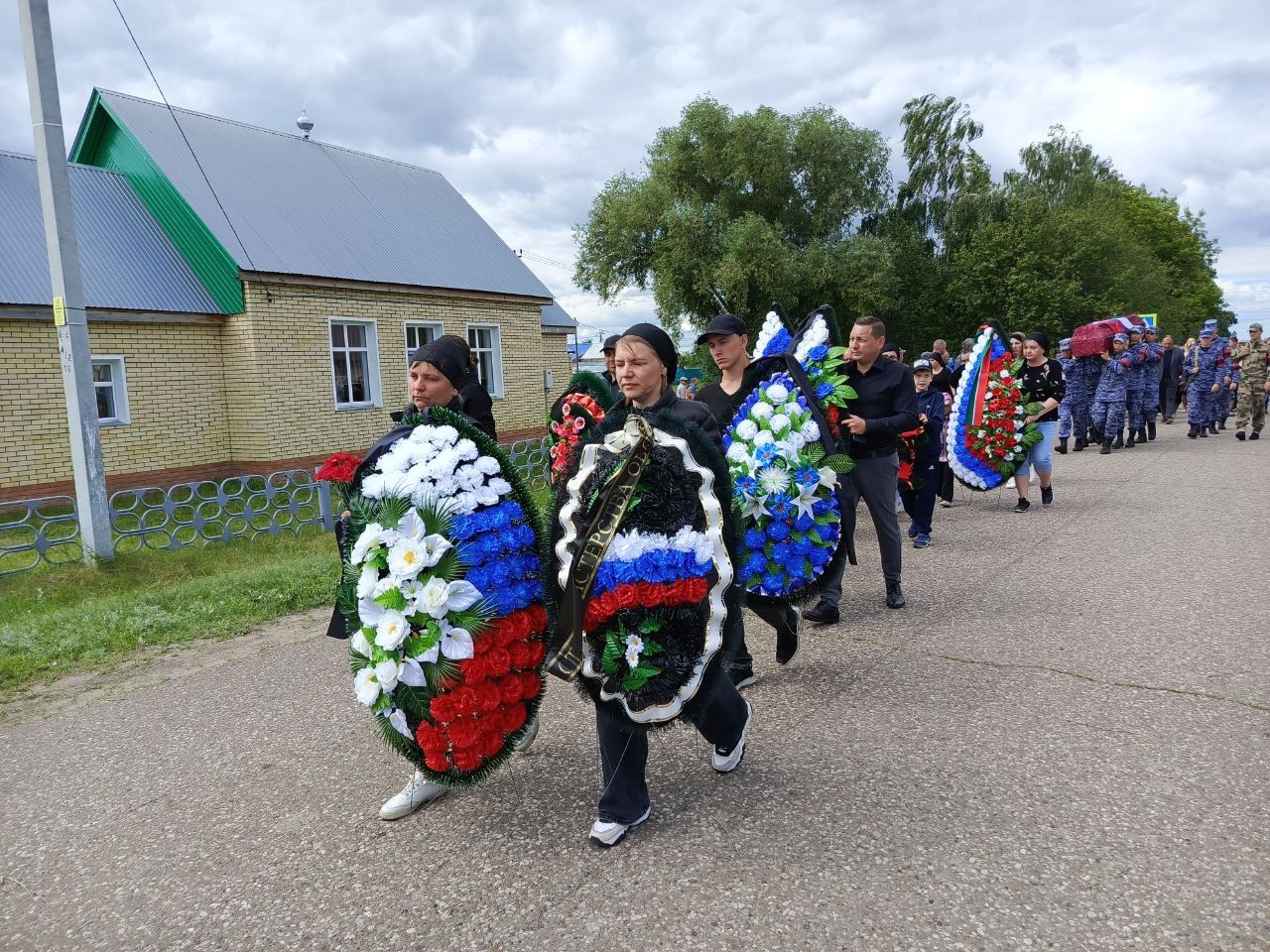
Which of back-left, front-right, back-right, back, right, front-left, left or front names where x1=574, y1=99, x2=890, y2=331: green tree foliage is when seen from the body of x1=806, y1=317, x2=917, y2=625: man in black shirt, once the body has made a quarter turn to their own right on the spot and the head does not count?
front-right

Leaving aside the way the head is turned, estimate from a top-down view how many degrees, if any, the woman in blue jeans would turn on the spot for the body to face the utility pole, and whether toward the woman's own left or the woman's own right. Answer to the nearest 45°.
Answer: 0° — they already face it

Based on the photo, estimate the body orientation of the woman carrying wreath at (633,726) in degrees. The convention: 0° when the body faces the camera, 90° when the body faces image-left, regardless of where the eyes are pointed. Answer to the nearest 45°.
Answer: approximately 45°

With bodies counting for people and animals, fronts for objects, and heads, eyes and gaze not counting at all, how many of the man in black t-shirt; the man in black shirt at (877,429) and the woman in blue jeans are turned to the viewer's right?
0

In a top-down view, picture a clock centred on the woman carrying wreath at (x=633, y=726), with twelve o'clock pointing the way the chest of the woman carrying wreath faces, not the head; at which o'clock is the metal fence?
The metal fence is roughly at 3 o'clock from the woman carrying wreath.

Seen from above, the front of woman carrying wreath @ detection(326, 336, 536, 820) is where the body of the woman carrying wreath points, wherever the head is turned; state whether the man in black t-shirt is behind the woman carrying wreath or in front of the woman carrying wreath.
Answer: behind

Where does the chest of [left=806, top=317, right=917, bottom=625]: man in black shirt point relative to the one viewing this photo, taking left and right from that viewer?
facing the viewer and to the left of the viewer

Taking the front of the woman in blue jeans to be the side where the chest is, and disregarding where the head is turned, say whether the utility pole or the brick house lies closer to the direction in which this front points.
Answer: the utility pole

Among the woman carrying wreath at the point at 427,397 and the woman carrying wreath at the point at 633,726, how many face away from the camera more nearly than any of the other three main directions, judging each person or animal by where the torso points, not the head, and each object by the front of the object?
0
